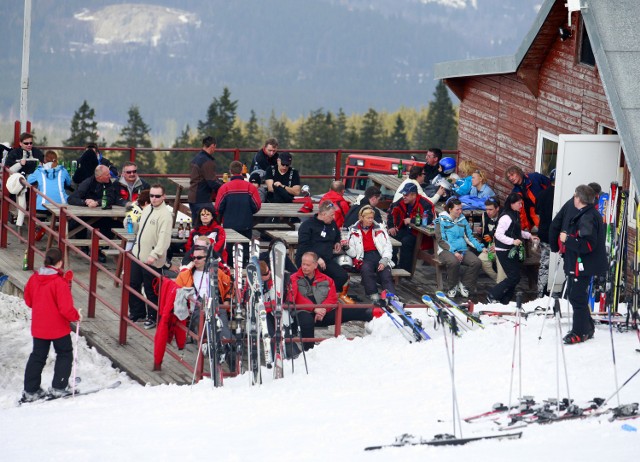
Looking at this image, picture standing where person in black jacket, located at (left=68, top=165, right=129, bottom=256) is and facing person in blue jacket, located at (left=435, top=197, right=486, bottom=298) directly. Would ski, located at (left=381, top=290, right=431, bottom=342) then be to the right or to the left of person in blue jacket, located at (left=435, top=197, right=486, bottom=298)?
right

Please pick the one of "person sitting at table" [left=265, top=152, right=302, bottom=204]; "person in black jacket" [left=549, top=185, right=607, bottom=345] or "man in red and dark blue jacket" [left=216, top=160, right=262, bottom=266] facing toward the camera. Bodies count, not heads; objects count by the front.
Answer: the person sitting at table

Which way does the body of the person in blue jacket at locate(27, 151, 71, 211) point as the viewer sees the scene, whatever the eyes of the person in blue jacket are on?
away from the camera

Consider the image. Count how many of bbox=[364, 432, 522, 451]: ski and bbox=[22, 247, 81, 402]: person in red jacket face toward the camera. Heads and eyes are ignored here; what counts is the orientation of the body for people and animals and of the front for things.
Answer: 0

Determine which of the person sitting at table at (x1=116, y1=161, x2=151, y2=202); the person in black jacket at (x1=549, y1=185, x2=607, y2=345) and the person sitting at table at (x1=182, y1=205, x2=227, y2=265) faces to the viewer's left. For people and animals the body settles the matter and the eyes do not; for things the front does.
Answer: the person in black jacket

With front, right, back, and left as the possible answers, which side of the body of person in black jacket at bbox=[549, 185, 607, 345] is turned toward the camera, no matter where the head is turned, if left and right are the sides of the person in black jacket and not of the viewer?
left

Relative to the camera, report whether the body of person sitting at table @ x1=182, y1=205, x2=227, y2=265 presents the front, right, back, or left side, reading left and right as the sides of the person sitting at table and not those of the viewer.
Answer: front
